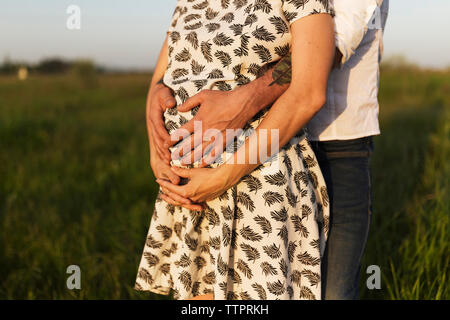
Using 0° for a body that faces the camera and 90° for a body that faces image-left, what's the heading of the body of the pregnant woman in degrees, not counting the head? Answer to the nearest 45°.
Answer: approximately 45°
